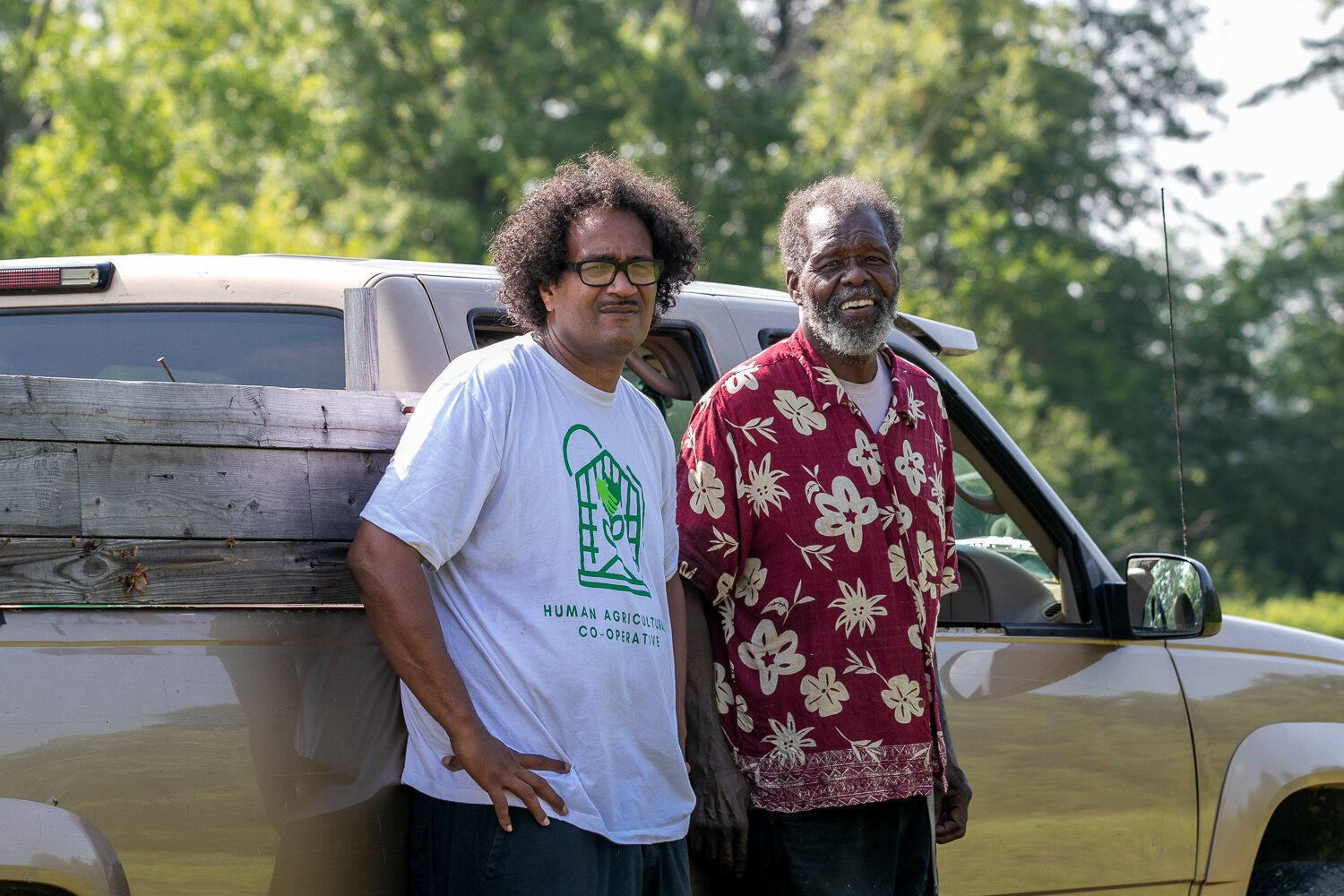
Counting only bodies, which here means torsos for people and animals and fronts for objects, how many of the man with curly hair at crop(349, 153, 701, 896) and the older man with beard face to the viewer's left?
0

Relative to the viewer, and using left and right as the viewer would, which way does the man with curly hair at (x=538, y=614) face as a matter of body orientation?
facing the viewer and to the right of the viewer

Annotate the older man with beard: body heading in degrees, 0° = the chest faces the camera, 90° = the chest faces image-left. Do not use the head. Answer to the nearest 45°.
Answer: approximately 315°

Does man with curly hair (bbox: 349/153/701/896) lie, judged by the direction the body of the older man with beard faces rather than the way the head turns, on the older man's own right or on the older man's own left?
on the older man's own right

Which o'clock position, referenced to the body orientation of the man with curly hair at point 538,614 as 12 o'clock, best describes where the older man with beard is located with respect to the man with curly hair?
The older man with beard is roughly at 9 o'clock from the man with curly hair.
